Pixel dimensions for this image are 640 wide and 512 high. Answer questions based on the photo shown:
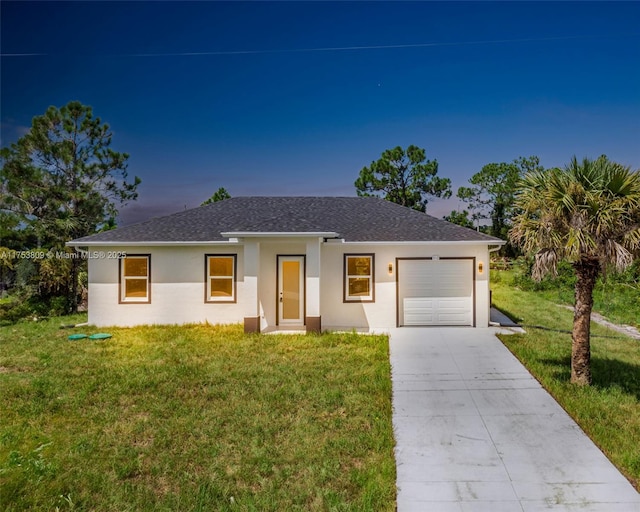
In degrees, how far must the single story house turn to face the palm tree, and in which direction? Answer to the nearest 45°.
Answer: approximately 45° to its left

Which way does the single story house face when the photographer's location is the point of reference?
facing the viewer
